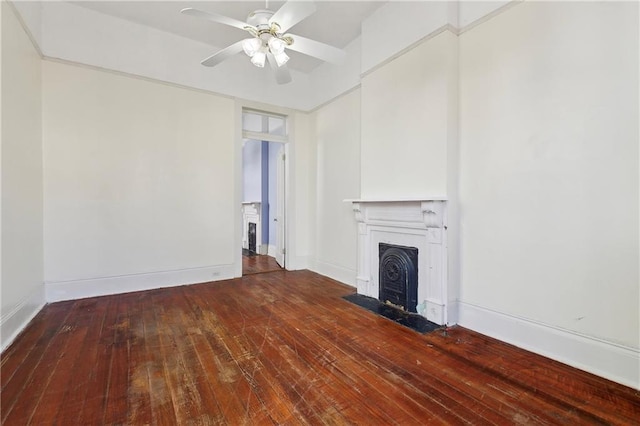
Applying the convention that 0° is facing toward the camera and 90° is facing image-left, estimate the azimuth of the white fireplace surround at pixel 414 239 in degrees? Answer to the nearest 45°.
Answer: approximately 45°

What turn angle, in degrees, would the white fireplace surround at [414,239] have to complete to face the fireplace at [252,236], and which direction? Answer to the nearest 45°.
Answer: approximately 90° to its right

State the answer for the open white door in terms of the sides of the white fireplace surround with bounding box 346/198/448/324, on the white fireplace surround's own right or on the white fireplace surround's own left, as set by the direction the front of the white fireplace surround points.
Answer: on the white fireplace surround's own right
